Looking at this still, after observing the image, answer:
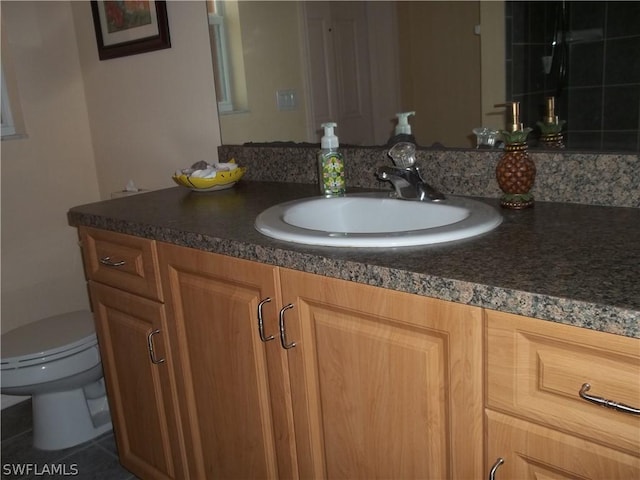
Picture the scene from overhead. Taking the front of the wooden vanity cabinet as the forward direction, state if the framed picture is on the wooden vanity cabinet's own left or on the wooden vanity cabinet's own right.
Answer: on the wooden vanity cabinet's own right

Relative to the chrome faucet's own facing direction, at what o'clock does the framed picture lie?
The framed picture is roughly at 3 o'clock from the chrome faucet.

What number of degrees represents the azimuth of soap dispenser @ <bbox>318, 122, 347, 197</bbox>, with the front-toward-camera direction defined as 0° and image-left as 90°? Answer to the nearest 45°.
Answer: approximately 0°

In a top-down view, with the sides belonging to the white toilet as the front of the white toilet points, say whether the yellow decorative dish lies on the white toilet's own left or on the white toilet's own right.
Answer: on the white toilet's own left

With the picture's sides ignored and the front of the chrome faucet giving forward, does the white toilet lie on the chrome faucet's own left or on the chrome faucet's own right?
on the chrome faucet's own right

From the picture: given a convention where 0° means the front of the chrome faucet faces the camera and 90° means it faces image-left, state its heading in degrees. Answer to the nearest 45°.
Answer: approximately 45°
